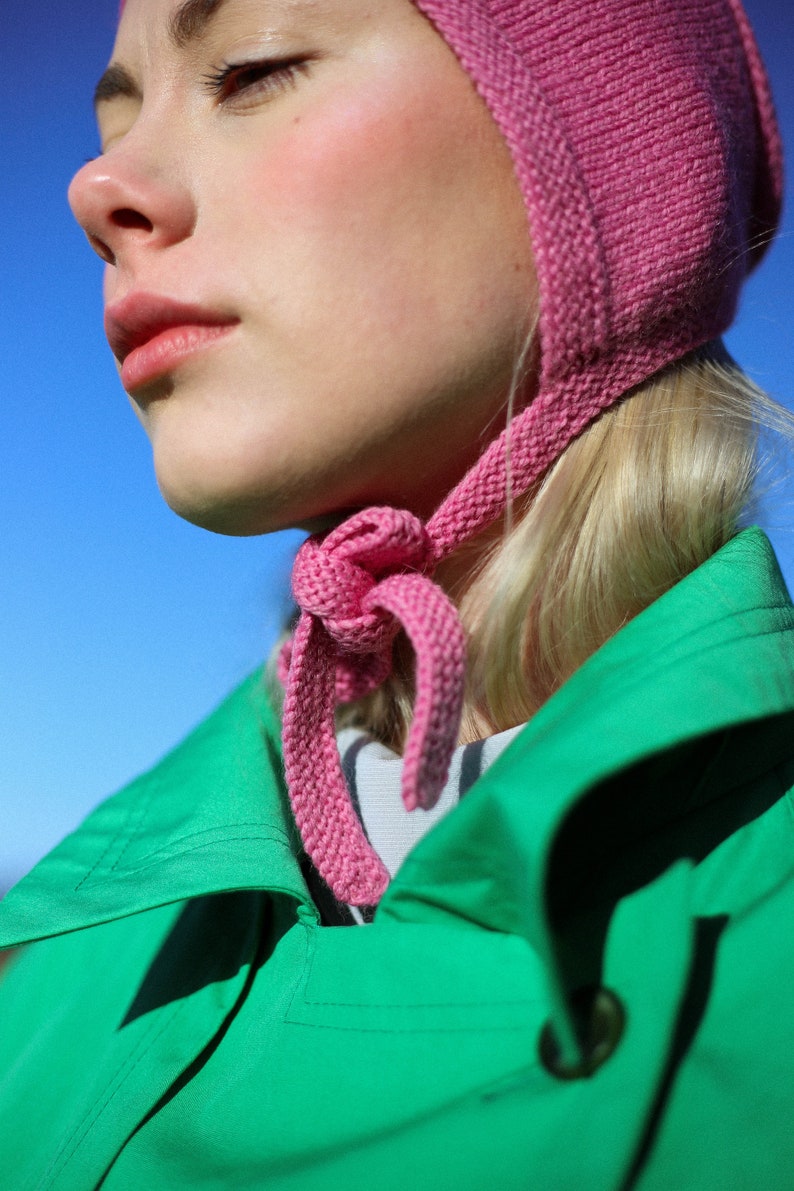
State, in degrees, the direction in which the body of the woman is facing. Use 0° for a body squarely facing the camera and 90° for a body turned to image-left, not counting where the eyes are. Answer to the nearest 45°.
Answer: approximately 45°
